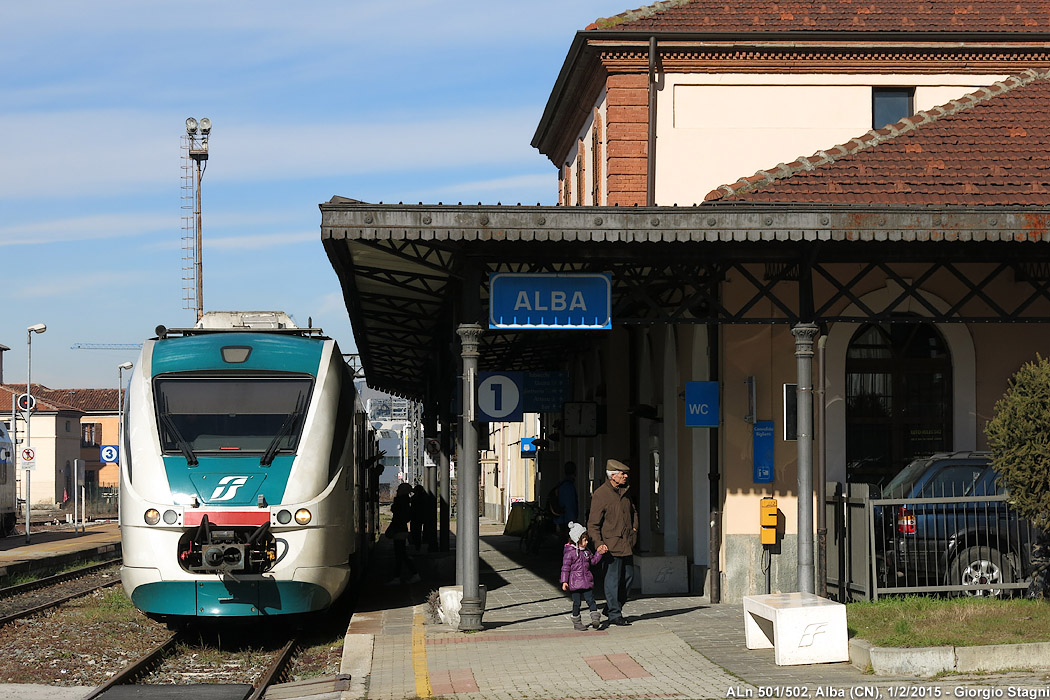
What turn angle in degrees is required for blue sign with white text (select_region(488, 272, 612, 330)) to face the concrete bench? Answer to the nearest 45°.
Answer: approximately 45° to its left

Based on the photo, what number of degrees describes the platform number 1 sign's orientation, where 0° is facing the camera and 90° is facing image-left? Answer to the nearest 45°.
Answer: approximately 0°

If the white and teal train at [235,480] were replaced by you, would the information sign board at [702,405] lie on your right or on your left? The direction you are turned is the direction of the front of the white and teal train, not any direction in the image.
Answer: on your left

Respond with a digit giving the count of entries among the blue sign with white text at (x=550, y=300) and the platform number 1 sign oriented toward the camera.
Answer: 2

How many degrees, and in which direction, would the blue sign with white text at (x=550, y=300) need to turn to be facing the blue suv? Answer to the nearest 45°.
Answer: approximately 90° to its left

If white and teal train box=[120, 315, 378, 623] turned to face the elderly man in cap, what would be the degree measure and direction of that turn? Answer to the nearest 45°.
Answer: approximately 90° to its left
